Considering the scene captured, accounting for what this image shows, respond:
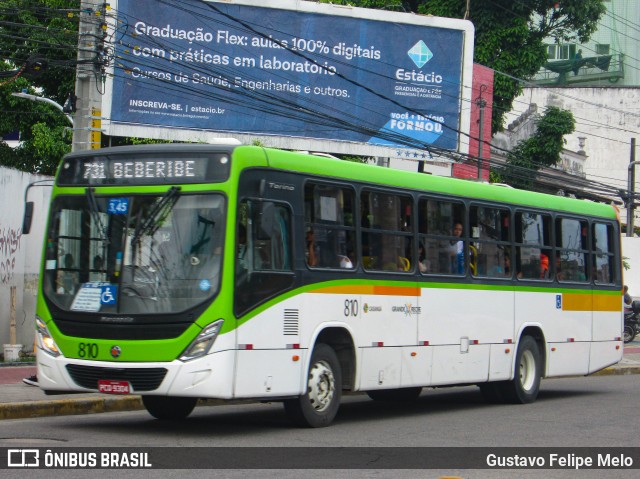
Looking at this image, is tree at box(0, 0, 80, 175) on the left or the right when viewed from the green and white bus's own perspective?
on its right

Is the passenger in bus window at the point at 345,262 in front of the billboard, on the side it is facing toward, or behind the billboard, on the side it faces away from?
in front

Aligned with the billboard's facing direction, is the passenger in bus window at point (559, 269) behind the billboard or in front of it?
in front

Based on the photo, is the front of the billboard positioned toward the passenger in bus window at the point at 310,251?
yes

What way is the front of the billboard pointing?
toward the camera

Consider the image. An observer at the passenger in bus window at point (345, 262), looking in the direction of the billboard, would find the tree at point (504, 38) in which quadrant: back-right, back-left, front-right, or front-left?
front-right

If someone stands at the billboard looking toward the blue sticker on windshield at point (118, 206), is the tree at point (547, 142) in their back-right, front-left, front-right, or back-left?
back-left

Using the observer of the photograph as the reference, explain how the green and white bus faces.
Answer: facing the viewer and to the left of the viewer

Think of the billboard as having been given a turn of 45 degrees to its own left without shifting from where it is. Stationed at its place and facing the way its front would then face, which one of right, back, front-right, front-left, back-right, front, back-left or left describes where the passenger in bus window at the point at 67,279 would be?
front-right

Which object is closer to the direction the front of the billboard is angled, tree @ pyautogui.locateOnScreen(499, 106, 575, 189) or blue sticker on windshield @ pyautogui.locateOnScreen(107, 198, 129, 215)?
the blue sticker on windshield

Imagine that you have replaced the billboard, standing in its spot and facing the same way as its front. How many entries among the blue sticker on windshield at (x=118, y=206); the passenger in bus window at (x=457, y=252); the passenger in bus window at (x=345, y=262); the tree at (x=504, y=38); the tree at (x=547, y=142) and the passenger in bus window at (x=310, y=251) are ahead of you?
4

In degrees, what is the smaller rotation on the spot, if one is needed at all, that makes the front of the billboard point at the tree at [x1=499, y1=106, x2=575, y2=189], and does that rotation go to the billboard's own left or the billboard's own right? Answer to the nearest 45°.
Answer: approximately 135° to the billboard's own left

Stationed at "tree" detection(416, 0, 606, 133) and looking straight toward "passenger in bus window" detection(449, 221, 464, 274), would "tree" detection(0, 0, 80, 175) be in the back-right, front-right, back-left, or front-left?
front-right
